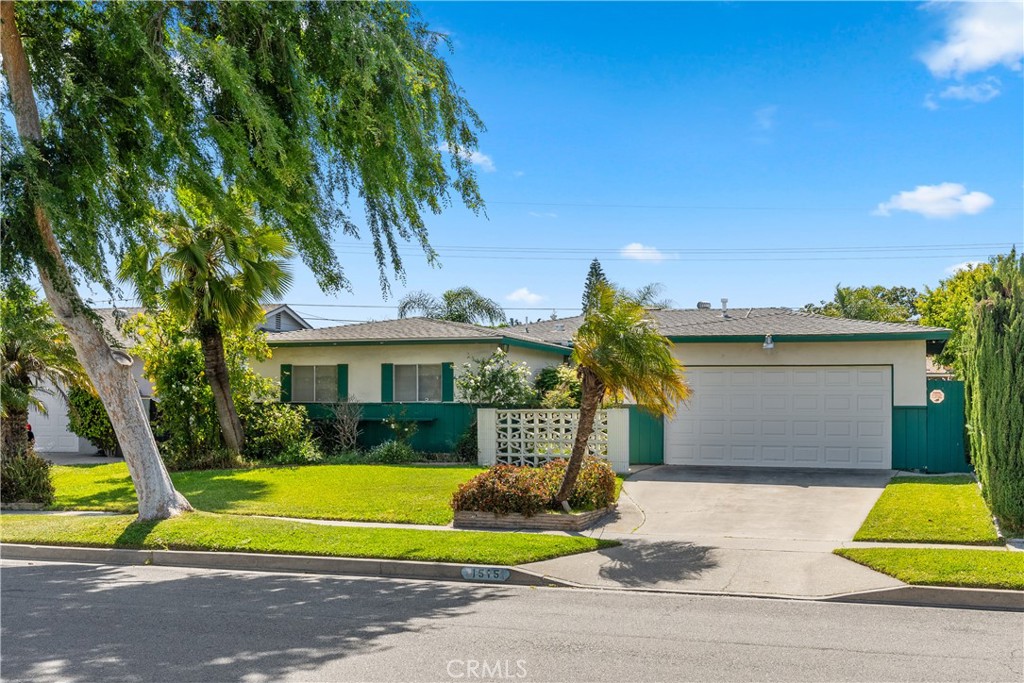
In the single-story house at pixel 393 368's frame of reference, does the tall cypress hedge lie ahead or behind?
ahead

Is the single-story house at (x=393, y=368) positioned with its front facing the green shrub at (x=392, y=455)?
yes

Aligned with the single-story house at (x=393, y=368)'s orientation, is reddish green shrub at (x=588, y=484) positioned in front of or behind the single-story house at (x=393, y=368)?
in front

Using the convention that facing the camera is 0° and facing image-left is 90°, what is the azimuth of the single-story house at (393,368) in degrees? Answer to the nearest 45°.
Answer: approximately 0°

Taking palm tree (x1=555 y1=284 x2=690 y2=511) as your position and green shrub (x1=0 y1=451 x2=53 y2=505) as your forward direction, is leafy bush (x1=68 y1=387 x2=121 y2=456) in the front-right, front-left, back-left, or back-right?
front-right

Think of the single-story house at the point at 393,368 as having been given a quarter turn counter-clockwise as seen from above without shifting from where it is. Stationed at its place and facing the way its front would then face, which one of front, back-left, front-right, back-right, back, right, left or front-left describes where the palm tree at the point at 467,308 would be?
left

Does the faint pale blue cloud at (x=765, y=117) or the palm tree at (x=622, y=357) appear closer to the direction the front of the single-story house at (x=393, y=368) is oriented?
the palm tree

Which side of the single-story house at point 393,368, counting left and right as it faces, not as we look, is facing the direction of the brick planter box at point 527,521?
front
